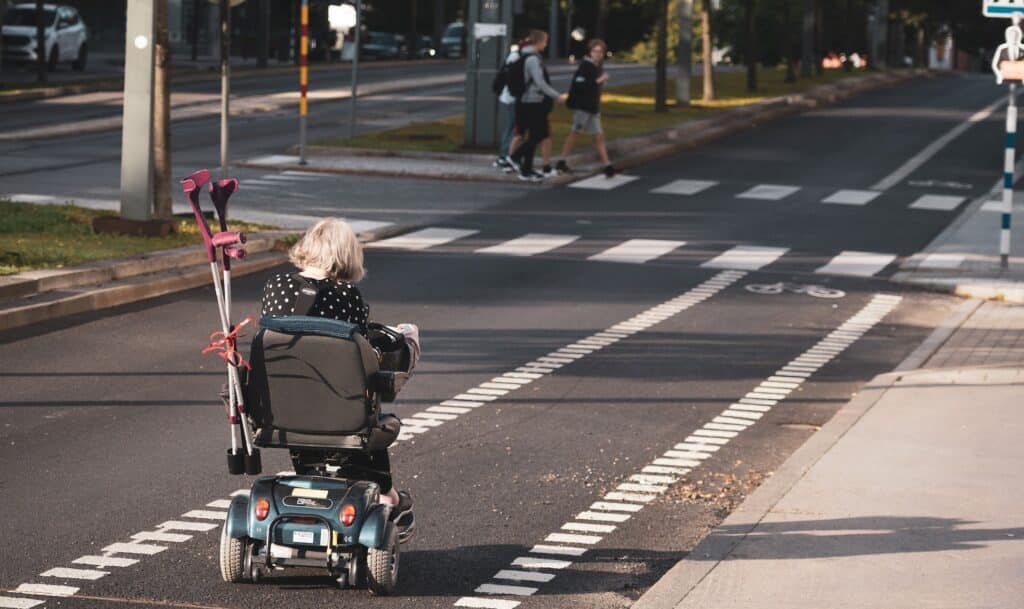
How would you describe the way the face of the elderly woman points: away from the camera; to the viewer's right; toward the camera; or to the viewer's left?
away from the camera

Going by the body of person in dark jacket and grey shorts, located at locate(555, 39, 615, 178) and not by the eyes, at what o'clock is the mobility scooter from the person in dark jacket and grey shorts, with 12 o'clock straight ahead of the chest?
The mobility scooter is roughly at 3 o'clock from the person in dark jacket and grey shorts.

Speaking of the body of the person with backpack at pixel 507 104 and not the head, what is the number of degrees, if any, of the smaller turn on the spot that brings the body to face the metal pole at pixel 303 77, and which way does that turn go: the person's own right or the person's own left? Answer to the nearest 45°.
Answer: approximately 135° to the person's own right

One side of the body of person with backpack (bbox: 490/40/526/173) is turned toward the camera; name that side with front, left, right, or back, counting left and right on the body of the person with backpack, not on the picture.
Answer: right

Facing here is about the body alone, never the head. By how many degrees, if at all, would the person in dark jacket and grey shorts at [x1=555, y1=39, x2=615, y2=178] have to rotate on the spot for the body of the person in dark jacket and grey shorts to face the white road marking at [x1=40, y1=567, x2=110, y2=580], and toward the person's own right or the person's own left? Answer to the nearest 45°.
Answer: approximately 90° to the person's own right

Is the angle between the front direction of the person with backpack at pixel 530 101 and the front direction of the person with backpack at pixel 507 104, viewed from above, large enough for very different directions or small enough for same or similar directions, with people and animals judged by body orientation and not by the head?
same or similar directions

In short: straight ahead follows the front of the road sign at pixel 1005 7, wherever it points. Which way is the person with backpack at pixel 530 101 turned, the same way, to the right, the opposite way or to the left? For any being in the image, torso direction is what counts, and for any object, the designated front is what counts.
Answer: to the left

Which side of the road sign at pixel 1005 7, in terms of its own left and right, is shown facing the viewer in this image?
front

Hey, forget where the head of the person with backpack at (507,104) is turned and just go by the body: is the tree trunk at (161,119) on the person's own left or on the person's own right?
on the person's own right

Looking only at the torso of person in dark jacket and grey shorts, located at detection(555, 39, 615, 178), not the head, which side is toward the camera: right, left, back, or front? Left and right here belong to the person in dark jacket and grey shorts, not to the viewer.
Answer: right

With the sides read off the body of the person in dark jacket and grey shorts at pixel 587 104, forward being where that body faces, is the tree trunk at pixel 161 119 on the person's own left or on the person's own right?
on the person's own right

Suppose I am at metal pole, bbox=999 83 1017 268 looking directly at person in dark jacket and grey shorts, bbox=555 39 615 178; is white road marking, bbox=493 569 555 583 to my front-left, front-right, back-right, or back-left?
back-left

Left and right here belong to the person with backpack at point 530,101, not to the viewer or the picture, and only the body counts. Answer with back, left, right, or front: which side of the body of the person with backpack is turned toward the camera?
right

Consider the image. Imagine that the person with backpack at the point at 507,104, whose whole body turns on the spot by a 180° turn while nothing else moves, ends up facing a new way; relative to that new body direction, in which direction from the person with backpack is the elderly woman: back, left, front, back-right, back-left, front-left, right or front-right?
left

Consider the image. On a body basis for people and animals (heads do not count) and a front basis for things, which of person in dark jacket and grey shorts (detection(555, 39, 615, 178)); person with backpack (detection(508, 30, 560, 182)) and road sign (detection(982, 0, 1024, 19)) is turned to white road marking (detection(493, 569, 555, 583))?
the road sign

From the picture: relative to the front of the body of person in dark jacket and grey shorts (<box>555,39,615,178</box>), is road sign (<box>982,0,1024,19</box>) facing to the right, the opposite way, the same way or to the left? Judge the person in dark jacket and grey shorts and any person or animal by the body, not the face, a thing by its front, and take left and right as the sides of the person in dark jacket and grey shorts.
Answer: to the right
